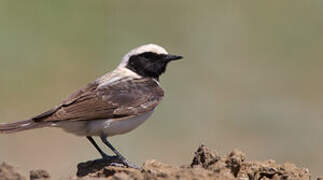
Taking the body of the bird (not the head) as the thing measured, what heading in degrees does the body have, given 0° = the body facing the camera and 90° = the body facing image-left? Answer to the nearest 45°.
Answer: approximately 270°
